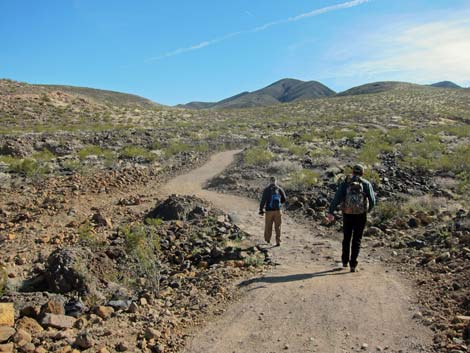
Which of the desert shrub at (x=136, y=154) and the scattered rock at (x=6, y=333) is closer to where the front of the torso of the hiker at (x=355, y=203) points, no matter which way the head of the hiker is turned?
the desert shrub

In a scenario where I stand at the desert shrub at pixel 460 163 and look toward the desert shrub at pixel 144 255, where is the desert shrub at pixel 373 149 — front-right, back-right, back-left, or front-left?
back-right

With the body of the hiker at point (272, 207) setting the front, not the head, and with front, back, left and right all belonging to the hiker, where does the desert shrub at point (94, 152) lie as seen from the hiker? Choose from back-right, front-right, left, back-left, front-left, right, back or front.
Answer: front-left

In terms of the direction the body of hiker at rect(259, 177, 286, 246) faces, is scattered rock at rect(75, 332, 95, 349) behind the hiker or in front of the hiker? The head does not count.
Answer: behind

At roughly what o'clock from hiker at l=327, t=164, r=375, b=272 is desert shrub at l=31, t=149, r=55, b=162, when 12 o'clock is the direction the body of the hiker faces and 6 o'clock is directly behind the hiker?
The desert shrub is roughly at 10 o'clock from the hiker.

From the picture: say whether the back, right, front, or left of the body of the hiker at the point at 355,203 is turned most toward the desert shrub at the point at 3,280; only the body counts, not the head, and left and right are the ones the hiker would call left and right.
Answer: left

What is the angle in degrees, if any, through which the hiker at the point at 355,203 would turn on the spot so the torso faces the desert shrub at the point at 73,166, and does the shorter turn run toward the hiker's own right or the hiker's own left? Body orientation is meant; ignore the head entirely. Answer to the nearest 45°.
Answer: approximately 45° to the hiker's own left

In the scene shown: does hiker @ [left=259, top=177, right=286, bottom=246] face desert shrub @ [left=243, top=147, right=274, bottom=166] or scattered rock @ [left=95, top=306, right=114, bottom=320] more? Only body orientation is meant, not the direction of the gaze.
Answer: the desert shrub

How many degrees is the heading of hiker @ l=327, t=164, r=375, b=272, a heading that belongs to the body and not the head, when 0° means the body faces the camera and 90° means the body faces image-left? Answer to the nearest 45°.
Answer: approximately 180°

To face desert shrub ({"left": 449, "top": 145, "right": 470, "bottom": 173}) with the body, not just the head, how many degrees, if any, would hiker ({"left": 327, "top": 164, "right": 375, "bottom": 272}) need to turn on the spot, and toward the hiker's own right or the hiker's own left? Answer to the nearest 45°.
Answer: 0° — they already face it

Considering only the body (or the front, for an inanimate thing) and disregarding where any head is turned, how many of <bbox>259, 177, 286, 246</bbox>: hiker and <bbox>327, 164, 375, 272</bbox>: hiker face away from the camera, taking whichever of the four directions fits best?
2

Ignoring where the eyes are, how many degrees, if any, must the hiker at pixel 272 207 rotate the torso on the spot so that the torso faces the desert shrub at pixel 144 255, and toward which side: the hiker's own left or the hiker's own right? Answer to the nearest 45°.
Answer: approximately 135° to the hiker's own left

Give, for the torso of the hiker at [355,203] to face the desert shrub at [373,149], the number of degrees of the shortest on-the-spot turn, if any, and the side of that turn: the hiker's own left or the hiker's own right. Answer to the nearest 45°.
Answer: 0° — they already face it

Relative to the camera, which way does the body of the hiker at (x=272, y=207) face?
away from the camera
